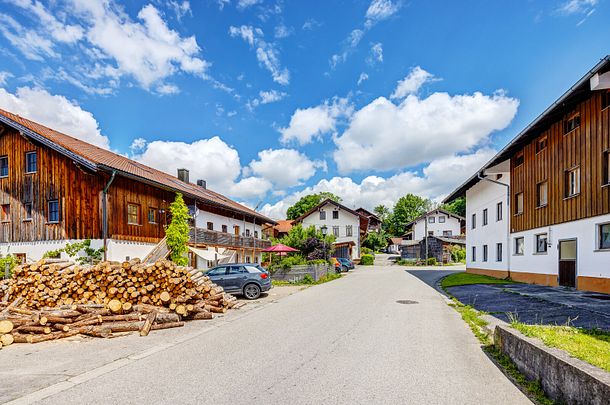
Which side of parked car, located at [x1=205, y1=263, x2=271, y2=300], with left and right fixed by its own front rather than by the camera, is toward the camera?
left

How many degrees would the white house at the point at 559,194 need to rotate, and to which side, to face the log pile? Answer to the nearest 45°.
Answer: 0° — it already faces it
